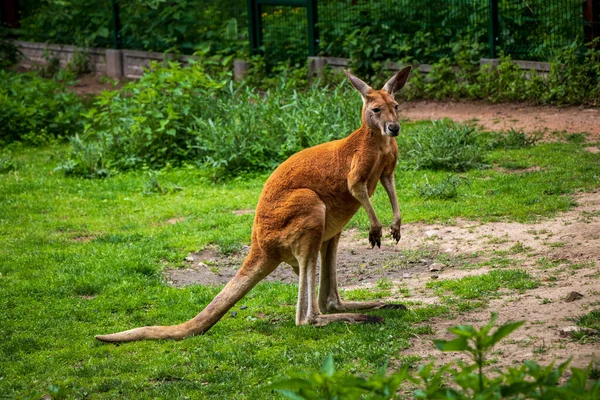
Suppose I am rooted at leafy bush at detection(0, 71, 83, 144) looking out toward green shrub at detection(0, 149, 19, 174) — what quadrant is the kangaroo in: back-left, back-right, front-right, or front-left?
front-left

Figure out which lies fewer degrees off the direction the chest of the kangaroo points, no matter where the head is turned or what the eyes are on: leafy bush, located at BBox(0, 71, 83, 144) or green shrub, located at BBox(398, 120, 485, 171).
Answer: the green shrub

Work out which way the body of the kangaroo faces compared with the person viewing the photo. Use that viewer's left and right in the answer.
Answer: facing to the right of the viewer

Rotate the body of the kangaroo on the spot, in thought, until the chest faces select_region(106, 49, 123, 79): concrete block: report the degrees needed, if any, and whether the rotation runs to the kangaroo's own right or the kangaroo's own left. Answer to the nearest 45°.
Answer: approximately 90° to the kangaroo's own left

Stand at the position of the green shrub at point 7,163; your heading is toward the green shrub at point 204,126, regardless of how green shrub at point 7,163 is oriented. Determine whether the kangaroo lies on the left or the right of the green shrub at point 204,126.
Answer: right
